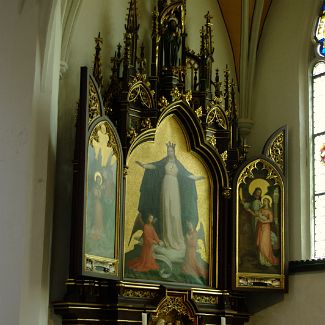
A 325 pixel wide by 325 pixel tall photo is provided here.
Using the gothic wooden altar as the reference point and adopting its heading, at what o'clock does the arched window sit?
The arched window is roughly at 10 o'clock from the gothic wooden altar.

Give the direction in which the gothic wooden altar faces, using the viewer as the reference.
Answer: facing the viewer and to the right of the viewer
